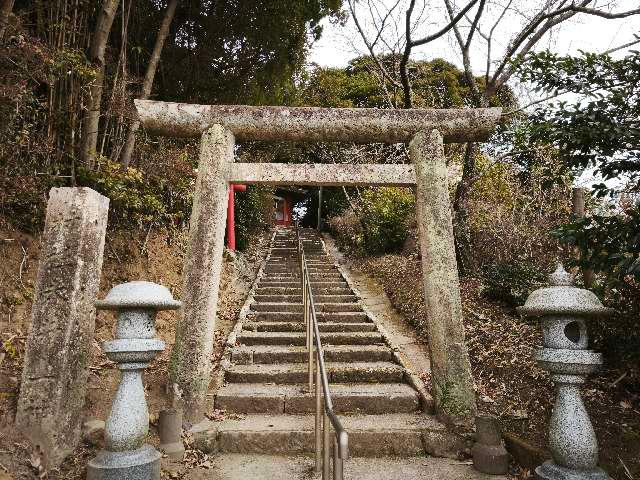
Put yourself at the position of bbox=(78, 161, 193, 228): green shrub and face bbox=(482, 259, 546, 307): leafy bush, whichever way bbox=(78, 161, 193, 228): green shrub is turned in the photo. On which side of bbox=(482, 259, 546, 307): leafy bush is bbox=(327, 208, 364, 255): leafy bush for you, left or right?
left

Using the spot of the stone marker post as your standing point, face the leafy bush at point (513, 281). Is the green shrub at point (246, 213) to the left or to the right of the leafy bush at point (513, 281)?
left

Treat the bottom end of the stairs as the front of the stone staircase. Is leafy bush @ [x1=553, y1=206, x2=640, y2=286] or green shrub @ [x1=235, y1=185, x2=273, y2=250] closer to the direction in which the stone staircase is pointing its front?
the leafy bush

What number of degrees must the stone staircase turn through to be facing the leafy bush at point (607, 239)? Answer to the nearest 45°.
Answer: approximately 45° to its left

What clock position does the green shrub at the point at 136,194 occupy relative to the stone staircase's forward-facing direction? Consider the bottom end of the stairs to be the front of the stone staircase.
The green shrub is roughly at 4 o'clock from the stone staircase.

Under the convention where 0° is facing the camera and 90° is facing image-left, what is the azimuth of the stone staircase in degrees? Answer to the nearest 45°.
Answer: approximately 0°

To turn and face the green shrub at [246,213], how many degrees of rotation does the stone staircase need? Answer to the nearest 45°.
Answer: approximately 180°

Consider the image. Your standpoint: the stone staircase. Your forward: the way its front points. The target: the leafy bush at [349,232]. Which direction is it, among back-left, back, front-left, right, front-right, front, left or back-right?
back

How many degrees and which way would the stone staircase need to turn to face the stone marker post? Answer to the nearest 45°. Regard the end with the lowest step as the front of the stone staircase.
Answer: approximately 45° to its right

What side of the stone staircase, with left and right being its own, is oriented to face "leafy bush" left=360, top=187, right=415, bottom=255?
back
